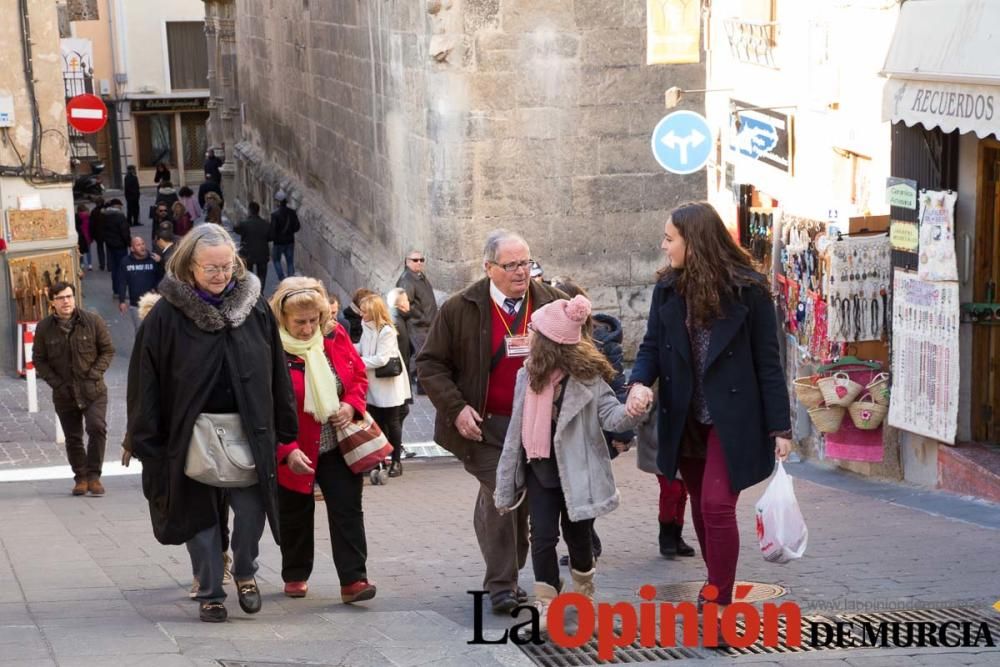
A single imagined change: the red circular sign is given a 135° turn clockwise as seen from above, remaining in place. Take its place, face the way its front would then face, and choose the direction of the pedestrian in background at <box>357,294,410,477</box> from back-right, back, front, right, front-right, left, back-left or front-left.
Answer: back-left

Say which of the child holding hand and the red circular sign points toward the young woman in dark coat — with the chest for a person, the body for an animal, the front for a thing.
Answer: the red circular sign

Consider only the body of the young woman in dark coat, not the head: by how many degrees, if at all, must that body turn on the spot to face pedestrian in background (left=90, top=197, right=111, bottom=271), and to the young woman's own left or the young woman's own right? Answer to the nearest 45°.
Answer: approximately 90° to the young woman's own right

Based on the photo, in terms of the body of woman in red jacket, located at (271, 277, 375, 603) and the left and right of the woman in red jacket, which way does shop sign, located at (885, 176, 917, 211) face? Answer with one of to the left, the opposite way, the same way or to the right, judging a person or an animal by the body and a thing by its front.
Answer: to the right

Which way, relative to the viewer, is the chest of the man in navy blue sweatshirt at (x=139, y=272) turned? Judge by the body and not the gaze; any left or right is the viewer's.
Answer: facing the viewer

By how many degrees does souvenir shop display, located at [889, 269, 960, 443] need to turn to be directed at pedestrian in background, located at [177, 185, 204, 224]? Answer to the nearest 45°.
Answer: approximately 90° to its right

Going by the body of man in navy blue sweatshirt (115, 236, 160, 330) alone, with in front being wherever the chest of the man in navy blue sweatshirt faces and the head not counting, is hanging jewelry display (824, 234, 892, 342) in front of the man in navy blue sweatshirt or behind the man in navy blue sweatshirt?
in front

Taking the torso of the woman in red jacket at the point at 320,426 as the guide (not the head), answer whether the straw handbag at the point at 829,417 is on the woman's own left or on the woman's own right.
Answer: on the woman's own left

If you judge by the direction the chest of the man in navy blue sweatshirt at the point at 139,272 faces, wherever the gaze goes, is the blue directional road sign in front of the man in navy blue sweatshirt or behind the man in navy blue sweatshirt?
in front

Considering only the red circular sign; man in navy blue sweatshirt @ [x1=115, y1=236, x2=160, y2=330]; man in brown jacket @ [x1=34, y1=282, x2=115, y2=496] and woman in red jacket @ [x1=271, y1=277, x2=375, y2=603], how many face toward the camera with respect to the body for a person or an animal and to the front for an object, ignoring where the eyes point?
4

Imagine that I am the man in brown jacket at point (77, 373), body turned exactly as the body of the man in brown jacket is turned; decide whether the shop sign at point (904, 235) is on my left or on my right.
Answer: on my left

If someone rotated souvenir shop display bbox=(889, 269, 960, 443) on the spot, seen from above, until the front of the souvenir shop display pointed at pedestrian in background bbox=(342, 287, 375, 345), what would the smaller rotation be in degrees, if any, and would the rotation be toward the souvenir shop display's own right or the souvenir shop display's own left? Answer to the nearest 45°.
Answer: approximately 45° to the souvenir shop display's own right

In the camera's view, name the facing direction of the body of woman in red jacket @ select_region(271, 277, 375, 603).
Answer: toward the camera

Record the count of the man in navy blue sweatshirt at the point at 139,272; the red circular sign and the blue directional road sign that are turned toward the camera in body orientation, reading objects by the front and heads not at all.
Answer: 3

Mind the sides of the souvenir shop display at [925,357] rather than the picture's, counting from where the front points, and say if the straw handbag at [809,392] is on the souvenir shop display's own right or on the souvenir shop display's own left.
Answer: on the souvenir shop display's own right

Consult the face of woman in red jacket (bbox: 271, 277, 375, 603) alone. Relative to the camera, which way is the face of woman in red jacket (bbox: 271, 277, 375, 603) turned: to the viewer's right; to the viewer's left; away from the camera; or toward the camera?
toward the camera

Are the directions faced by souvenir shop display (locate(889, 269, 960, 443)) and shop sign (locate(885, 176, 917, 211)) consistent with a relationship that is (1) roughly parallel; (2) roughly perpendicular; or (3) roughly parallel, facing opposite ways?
roughly parallel

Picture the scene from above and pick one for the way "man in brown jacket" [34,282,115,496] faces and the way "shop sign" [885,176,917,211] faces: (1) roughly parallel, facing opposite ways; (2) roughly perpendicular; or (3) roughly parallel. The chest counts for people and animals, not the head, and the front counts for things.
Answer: roughly perpendicular

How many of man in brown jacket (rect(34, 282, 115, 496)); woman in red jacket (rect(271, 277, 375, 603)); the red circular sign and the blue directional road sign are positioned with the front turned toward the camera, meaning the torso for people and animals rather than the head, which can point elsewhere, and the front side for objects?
4

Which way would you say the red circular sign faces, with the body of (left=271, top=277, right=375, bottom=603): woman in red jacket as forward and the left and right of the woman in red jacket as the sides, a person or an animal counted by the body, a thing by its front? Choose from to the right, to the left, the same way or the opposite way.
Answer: the same way

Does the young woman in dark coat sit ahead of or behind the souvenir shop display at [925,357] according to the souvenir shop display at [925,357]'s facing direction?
ahead

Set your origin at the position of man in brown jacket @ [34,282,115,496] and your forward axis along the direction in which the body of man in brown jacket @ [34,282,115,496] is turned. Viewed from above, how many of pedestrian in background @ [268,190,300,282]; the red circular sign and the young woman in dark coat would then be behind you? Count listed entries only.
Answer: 2
